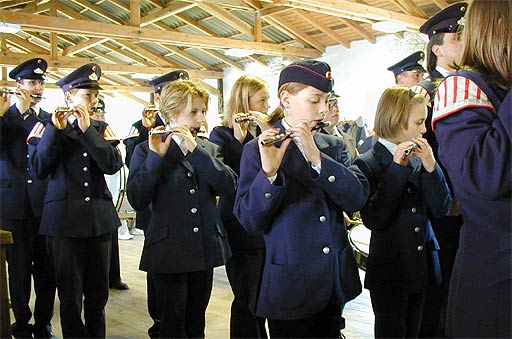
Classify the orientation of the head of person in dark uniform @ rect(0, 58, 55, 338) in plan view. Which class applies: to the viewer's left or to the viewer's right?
to the viewer's right

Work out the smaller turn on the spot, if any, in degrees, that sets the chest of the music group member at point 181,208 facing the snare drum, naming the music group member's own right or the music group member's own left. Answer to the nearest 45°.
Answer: approximately 90° to the music group member's own left

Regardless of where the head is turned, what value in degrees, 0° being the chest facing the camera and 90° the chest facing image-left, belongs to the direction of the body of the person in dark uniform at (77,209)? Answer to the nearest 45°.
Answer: approximately 315°

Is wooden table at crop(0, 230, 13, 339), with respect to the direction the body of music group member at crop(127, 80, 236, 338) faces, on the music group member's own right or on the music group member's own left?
on the music group member's own right

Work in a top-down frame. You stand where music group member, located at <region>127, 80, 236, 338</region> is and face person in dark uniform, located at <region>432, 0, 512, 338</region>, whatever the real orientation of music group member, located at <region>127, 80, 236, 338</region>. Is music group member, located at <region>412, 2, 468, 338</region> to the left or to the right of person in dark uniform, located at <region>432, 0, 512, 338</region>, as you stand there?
left
